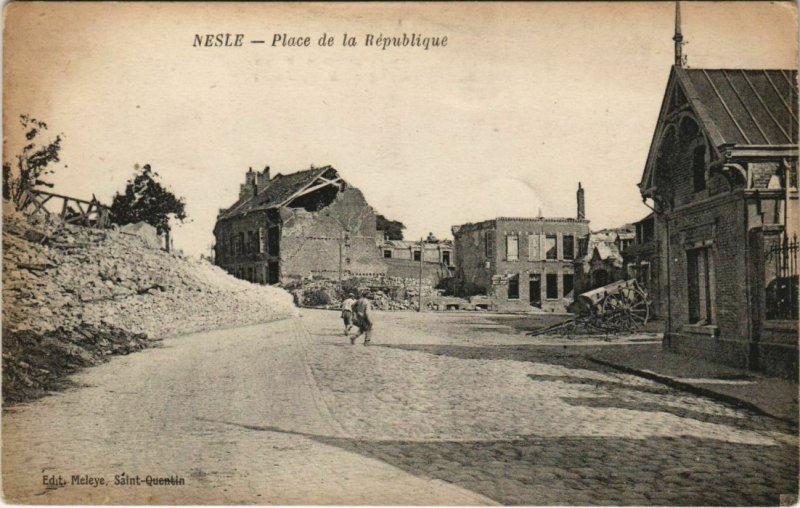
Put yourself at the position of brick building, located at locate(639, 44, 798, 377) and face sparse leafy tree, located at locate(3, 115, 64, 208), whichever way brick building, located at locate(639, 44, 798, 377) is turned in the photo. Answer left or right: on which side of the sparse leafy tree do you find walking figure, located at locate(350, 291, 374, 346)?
right

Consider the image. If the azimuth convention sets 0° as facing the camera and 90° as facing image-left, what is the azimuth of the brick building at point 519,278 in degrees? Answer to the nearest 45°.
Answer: approximately 0°

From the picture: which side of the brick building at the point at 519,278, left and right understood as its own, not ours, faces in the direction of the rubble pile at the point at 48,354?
front

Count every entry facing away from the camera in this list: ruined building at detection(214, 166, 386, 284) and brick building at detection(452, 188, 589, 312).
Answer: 0
